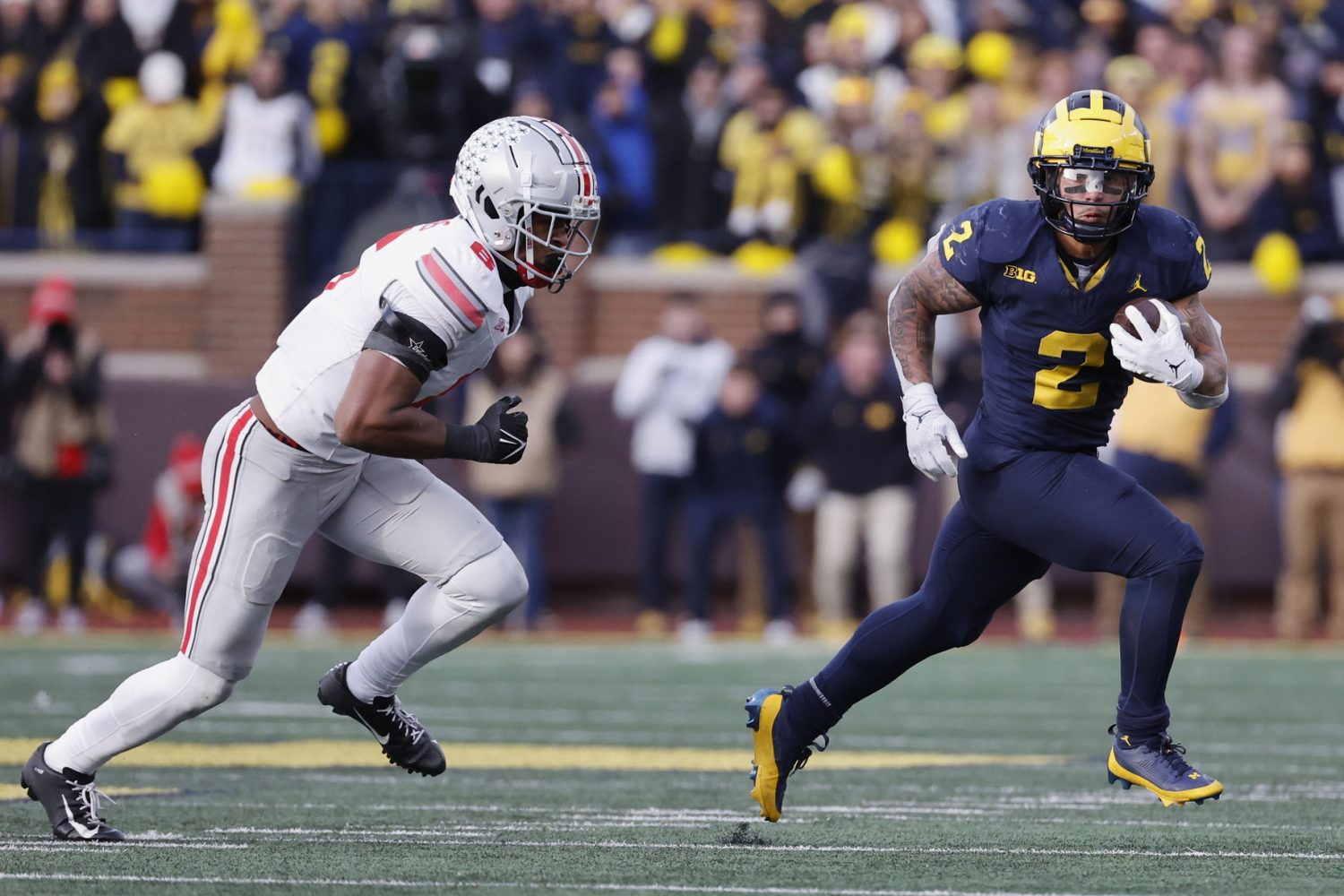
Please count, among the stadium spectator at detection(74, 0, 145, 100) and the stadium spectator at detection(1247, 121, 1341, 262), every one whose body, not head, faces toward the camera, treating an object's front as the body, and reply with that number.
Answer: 2

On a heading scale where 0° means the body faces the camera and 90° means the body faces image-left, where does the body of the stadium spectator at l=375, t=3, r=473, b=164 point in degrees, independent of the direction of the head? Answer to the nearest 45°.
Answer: approximately 0°

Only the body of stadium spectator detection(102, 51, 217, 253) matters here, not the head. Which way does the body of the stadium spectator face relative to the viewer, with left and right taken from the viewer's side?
facing the viewer

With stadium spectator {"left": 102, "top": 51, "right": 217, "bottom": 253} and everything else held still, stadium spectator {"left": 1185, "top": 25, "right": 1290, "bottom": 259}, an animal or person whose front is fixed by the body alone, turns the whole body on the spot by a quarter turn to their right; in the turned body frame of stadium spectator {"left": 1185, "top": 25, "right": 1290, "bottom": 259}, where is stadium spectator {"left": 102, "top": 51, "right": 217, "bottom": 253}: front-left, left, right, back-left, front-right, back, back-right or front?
front

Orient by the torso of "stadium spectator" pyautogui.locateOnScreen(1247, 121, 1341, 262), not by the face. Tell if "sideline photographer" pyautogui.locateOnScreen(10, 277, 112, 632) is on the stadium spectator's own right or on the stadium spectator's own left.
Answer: on the stadium spectator's own right

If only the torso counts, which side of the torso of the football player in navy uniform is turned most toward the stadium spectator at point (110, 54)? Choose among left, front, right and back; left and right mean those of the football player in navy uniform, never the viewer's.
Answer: back

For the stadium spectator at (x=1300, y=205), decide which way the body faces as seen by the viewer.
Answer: toward the camera
